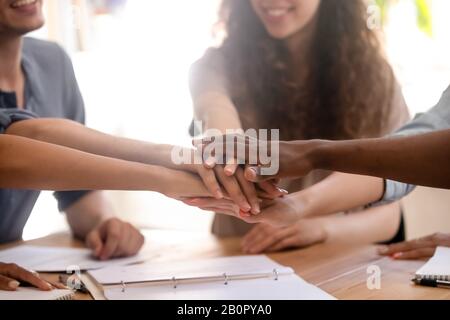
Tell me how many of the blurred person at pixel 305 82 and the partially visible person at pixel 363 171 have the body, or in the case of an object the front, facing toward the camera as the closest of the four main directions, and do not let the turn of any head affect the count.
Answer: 1

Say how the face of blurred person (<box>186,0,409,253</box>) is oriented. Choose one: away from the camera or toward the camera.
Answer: toward the camera

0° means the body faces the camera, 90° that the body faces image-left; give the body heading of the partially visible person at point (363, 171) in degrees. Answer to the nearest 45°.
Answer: approximately 90°

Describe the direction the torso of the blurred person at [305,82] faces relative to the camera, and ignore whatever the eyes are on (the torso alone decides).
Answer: toward the camera

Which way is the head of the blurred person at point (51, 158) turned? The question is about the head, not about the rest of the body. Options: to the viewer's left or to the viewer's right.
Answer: to the viewer's right
